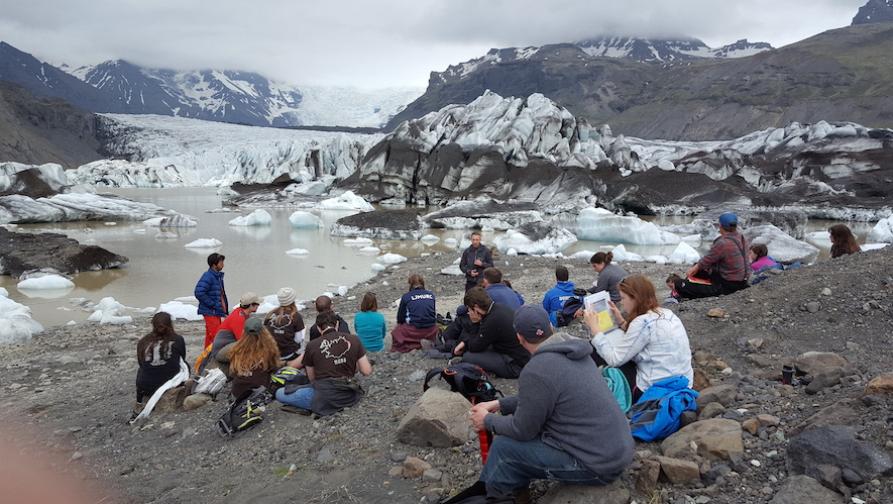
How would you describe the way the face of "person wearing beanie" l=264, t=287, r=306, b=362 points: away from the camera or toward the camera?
away from the camera

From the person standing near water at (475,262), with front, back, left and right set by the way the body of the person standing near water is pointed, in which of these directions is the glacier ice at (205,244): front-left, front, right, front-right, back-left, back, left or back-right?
back-right

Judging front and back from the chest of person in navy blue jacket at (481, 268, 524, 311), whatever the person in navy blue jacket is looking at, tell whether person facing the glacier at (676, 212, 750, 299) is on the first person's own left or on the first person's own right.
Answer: on the first person's own right

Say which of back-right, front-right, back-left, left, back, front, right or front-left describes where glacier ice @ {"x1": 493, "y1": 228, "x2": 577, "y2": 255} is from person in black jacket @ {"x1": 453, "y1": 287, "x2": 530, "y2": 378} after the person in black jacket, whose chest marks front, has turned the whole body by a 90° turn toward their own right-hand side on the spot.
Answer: front

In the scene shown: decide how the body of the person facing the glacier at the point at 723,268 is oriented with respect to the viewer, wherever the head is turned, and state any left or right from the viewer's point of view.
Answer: facing away from the viewer and to the left of the viewer

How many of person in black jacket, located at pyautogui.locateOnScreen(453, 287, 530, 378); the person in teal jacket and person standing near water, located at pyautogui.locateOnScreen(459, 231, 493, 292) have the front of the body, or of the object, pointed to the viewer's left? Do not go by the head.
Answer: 1

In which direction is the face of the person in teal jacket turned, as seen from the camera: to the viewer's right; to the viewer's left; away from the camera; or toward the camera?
away from the camera

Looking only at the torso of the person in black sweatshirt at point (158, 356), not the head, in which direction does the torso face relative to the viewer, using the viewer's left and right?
facing away from the viewer

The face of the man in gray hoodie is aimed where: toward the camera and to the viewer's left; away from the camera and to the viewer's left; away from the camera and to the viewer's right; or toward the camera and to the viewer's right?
away from the camera and to the viewer's left

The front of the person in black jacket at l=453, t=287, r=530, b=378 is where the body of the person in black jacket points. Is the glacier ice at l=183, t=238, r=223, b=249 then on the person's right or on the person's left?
on the person's right

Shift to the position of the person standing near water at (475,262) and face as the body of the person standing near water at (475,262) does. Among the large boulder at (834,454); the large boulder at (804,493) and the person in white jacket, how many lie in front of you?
3

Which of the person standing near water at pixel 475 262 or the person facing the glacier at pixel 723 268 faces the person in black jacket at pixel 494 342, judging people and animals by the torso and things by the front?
the person standing near water

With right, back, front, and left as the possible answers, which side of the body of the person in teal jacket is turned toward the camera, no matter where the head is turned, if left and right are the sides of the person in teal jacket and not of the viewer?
back

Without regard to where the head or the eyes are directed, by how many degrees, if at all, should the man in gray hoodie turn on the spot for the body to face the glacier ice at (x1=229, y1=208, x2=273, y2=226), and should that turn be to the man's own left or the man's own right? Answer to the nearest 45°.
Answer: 0° — they already face it

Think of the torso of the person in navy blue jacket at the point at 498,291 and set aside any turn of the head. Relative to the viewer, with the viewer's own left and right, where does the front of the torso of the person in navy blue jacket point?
facing away from the viewer and to the left of the viewer

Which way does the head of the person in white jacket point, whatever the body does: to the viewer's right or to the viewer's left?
to the viewer's left

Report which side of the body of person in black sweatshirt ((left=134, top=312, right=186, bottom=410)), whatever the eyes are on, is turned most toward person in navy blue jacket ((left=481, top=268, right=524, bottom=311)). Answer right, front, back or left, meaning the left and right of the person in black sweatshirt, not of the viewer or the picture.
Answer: right
